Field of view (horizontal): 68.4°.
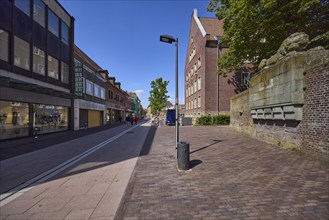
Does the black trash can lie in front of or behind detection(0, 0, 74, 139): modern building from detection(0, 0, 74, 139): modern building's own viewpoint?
in front

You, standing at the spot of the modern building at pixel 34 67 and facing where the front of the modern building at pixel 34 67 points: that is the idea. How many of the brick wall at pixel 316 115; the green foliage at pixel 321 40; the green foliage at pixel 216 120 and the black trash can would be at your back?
0

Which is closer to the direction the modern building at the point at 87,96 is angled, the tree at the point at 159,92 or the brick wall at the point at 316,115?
the brick wall

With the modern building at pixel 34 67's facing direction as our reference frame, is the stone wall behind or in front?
in front

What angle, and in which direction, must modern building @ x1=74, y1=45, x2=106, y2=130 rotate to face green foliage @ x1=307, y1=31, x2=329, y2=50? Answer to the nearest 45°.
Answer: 0° — it already faces it

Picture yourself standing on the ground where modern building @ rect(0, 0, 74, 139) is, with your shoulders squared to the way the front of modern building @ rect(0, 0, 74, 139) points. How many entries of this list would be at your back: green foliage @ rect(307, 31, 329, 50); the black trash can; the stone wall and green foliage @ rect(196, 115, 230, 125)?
0

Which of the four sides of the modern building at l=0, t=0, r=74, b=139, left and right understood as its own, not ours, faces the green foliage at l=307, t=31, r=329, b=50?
front

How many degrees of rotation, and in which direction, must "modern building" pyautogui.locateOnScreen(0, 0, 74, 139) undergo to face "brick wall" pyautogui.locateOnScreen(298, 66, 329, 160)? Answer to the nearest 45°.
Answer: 0° — it already faces it

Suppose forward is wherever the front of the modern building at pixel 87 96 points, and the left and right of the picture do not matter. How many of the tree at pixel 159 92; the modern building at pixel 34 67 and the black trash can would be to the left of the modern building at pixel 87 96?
1

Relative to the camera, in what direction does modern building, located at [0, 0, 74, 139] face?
facing the viewer and to the right of the viewer

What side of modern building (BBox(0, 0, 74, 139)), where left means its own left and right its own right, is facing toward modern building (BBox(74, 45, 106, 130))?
left

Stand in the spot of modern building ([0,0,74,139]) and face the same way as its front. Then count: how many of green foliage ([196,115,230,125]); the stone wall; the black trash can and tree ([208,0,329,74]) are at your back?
0

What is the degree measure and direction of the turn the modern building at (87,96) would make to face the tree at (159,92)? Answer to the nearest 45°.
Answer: approximately 90° to its left

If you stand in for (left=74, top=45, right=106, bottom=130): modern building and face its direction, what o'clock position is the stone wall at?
The stone wall is roughly at 1 o'clock from the modern building.

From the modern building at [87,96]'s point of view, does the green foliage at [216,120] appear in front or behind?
in front

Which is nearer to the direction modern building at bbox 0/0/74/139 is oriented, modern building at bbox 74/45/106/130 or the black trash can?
the black trash can

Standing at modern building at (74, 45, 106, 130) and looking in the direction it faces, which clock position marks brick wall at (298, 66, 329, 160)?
The brick wall is roughly at 1 o'clock from the modern building.

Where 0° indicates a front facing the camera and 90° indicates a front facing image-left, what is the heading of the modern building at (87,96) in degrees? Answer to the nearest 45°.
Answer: approximately 315°

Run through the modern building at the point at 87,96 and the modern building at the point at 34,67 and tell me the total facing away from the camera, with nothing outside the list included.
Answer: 0

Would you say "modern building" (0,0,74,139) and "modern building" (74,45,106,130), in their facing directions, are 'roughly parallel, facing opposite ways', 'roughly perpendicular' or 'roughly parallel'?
roughly parallel
